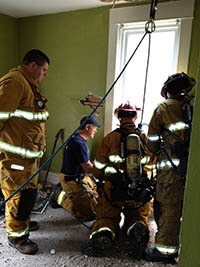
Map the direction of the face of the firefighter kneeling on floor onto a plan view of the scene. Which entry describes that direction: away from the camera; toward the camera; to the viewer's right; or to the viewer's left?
away from the camera

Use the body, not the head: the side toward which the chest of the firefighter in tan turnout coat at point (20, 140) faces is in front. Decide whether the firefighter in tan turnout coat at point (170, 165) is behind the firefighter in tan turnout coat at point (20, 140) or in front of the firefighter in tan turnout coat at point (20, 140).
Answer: in front

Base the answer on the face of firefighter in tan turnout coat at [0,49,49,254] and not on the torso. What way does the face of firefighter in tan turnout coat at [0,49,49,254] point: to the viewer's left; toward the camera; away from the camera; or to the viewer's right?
to the viewer's right

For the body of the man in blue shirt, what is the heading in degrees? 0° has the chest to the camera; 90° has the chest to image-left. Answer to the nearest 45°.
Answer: approximately 270°

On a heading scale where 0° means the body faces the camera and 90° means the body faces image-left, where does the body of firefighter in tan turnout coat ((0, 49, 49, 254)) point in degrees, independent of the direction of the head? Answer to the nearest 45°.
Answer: approximately 270°

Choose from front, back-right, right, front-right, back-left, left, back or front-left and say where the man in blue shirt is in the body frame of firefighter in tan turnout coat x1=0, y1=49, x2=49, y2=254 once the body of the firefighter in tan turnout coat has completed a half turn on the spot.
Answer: back-right

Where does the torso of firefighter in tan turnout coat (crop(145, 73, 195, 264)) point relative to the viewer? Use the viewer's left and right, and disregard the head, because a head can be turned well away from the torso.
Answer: facing away from the viewer and to the left of the viewer

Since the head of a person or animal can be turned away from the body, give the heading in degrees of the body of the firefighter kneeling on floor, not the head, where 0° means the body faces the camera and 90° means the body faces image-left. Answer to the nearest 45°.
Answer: approximately 180°

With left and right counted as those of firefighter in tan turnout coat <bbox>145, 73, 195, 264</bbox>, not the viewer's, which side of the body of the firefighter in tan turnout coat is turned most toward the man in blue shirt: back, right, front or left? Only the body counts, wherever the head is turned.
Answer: front

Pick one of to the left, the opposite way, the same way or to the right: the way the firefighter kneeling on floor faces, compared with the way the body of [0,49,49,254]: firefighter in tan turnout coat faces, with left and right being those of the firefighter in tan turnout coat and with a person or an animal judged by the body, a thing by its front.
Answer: to the left

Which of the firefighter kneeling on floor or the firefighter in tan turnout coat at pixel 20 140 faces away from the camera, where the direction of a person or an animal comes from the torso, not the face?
the firefighter kneeling on floor

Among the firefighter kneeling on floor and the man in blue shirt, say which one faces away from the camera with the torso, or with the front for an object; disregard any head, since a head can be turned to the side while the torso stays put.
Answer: the firefighter kneeling on floor

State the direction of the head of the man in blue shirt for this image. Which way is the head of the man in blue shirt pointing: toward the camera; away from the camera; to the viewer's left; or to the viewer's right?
to the viewer's right
